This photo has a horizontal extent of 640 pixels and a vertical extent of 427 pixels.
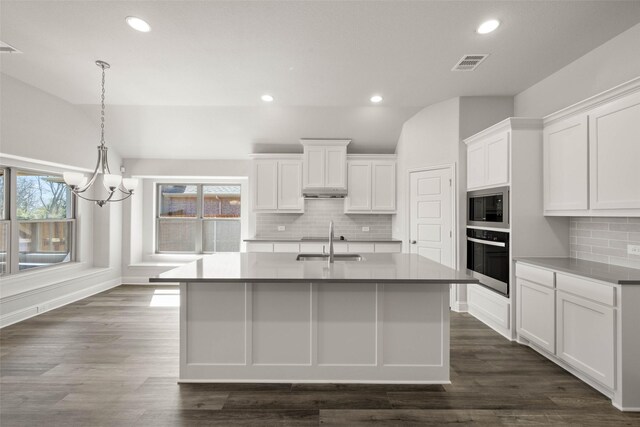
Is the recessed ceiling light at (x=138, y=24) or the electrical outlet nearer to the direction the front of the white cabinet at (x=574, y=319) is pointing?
the recessed ceiling light

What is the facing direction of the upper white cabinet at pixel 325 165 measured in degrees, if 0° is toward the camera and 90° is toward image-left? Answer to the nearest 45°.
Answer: approximately 0°

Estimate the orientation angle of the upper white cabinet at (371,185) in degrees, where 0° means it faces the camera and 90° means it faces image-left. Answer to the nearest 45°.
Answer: approximately 0°

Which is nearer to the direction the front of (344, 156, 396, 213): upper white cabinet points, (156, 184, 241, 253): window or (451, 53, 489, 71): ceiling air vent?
the ceiling air vent

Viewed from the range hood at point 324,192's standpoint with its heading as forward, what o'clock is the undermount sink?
The undermount sink is roughly at 12 o'clock from the range hood.

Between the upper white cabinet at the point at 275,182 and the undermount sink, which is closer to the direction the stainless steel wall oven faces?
the undermount sink

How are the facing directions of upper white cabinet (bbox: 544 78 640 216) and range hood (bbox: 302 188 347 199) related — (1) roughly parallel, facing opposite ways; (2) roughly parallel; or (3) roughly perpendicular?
roughly perpendicular
